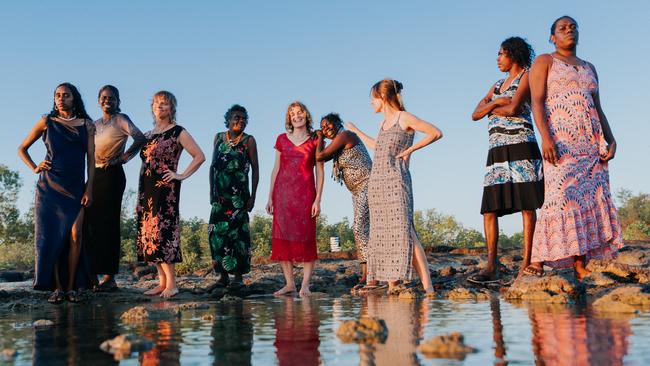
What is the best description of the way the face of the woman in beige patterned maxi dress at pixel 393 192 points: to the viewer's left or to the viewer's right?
to the viewer's left

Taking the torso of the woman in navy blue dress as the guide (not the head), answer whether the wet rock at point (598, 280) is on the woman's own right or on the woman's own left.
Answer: on the woman's own left

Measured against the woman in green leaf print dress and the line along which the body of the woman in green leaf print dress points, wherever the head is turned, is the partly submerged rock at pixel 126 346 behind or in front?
in front

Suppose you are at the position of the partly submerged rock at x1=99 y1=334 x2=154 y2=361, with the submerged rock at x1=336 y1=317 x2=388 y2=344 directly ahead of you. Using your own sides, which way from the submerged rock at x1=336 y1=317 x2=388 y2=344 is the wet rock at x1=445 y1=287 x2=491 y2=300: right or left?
left

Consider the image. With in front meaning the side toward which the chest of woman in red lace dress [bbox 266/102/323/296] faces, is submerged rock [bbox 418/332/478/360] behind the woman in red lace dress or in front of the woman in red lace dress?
in front

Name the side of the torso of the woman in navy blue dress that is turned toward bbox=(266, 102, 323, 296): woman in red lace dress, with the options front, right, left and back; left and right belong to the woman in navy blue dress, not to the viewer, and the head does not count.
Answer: left

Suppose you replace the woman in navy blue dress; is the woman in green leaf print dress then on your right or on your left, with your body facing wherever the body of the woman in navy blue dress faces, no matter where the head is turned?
on your left
